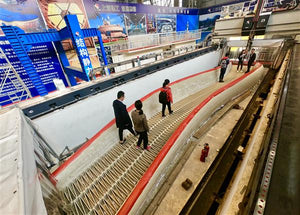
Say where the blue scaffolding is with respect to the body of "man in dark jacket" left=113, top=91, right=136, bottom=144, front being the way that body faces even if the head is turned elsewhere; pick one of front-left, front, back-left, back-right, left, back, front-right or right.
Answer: left

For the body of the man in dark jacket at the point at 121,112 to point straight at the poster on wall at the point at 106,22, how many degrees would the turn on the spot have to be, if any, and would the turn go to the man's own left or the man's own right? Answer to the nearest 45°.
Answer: approximately 45° to the man's own left

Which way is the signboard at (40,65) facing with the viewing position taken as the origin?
facing the viewer and to the right of the viewer

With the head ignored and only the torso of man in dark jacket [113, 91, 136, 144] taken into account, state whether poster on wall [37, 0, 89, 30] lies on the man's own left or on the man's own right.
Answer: on the man's own left

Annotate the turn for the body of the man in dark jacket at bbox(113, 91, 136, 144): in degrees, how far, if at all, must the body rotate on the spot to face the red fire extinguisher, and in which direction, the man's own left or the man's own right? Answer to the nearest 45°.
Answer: approximately 90° to the man's own right

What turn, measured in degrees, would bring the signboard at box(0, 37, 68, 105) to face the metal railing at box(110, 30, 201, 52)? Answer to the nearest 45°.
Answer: approximately 45° to its left

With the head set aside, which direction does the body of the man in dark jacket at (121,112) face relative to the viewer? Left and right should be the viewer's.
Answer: facing away from the viewer and to the right of the viewer

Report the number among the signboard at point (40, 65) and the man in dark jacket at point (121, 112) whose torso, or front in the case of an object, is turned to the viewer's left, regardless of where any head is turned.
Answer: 0
